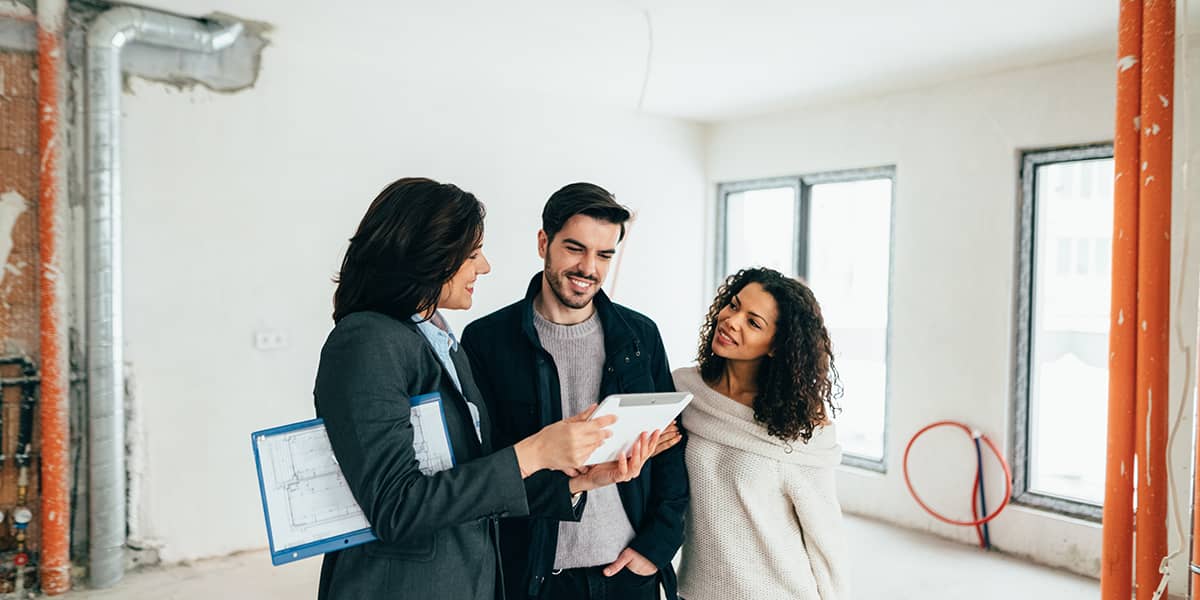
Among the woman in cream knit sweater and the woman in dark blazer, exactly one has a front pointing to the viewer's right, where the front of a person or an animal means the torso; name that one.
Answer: the woman in dark blazer

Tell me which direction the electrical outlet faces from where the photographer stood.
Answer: facing the viewer and to the right of the viewer

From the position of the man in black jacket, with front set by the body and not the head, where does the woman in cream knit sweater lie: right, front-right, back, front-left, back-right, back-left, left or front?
left

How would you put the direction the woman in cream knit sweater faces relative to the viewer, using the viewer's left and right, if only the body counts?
facing the viewer and to the left of the viewer

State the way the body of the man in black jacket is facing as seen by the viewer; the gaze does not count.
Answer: toward the camera

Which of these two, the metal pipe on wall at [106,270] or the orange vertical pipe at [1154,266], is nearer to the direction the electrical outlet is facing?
the orange vertical pipe

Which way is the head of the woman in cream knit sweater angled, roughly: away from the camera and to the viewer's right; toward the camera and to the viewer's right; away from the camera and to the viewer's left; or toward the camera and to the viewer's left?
toward the camera and to the viewer's left

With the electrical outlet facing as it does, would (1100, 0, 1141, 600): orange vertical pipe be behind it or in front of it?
in front

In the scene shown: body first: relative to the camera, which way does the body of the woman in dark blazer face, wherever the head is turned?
to the viewer's right

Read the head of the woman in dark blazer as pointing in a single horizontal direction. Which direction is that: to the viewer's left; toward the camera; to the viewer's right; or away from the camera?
to the viewer's right

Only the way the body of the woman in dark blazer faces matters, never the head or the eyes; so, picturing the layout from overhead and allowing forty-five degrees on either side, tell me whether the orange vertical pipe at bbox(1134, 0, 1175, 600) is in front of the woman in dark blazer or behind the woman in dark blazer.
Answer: in front

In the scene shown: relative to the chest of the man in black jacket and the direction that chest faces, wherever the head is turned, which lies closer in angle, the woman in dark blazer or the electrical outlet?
the woman in dark blazer
